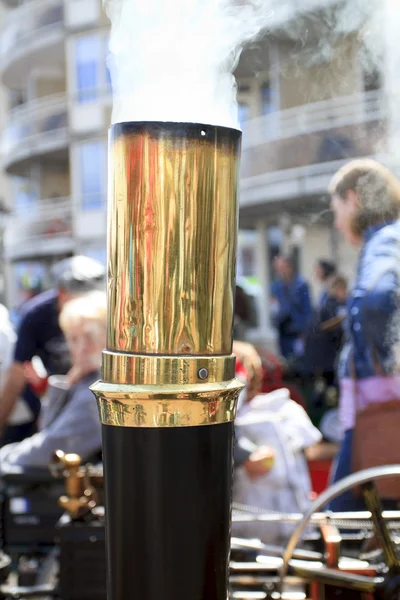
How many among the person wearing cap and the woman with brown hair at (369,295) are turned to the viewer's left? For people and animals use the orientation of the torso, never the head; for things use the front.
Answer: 1

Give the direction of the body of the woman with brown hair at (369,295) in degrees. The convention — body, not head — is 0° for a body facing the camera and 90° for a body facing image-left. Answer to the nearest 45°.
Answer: approximately 90°

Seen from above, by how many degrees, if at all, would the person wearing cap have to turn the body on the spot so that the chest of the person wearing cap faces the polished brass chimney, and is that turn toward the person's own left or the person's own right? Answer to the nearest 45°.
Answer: approximately 90° to the person's own right

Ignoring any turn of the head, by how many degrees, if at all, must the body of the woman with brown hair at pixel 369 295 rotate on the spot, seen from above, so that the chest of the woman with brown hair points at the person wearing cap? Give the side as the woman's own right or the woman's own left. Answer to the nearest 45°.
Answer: approximately 45° to the woman's own right

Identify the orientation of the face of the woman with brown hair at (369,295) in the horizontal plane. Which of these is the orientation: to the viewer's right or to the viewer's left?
to the viewer's left

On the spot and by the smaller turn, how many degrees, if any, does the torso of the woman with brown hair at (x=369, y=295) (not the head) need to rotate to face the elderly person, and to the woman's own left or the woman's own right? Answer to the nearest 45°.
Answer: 0° — they already face them

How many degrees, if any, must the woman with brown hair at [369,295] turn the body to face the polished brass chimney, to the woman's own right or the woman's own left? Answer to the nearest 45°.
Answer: approximately 90° to the woman's own left

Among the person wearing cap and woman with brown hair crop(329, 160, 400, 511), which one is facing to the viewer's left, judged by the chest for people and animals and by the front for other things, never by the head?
the woman with brown hair

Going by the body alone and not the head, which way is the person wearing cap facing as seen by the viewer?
to the viewer's right
